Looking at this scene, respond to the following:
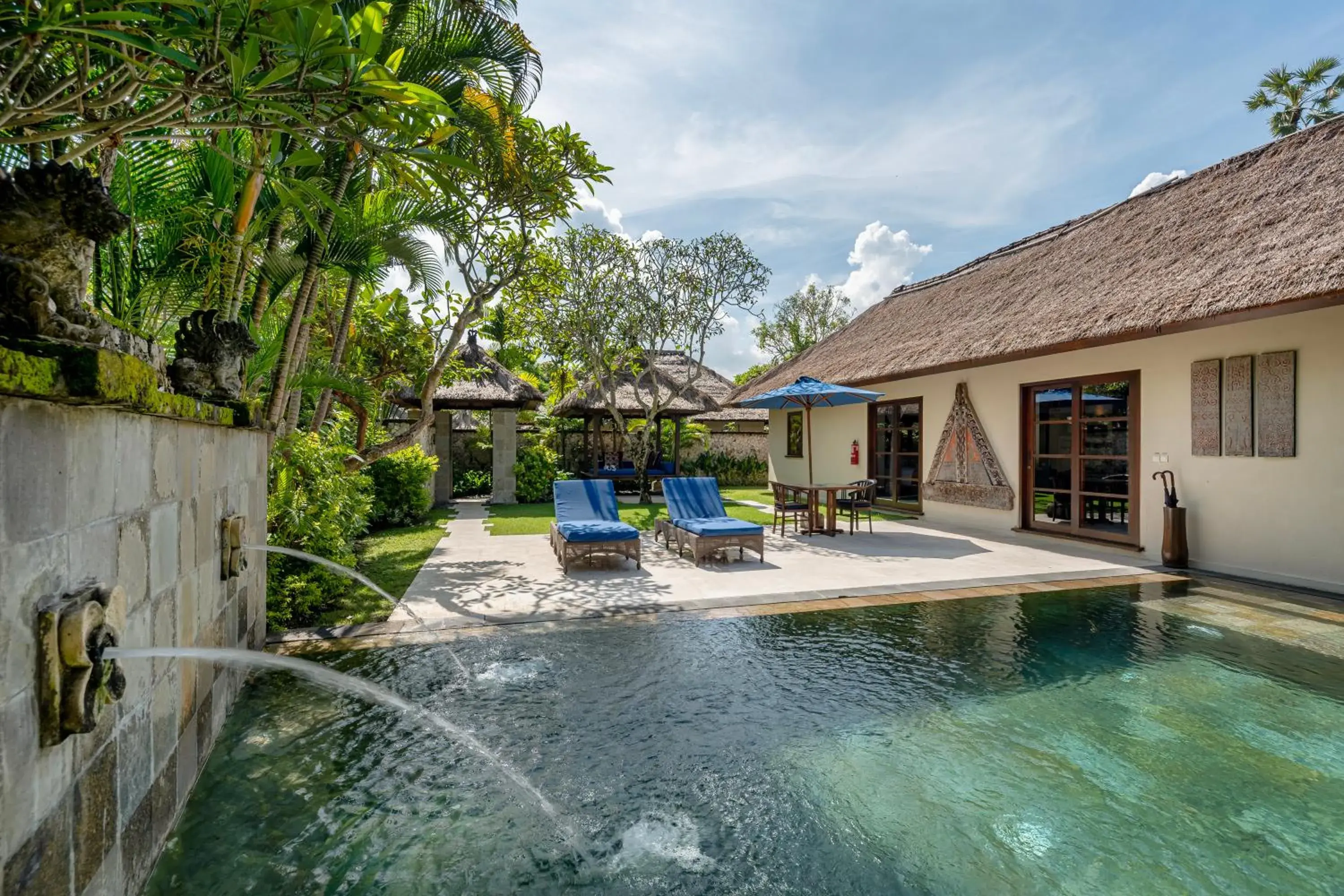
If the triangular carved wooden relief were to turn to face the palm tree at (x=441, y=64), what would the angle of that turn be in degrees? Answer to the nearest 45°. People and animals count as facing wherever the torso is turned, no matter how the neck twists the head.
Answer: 0° — it already faces it

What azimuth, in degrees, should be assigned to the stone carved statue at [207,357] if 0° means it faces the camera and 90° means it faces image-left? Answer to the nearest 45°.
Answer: approximately 270°

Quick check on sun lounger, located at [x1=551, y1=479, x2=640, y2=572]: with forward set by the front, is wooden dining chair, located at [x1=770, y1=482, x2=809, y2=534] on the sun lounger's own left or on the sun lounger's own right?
on the sun lounger's own left

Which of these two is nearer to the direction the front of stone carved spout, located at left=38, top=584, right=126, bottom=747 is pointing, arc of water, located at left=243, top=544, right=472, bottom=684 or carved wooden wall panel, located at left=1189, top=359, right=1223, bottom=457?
the carved wooden wall panel

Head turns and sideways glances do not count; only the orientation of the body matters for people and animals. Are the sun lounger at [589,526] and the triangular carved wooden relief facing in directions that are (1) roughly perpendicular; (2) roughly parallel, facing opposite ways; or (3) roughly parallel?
roughly perpendicular

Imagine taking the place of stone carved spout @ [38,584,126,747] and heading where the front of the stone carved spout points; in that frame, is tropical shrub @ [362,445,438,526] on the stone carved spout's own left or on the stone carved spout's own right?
on the stone carved spout's own left

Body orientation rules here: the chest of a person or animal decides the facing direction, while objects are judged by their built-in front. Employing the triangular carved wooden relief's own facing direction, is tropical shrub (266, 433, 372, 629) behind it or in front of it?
in front

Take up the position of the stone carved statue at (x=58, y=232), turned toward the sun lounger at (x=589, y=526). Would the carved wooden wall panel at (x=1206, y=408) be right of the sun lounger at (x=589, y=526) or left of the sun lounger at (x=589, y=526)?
right

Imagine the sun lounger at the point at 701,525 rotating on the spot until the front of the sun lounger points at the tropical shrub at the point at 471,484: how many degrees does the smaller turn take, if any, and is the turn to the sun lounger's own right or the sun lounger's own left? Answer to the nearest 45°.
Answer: approximately 180°

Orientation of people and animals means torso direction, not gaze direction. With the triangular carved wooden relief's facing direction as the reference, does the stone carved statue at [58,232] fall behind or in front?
in front

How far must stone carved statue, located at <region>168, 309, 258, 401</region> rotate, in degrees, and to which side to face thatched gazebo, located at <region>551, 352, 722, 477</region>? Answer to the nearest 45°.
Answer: approximately 45° to its left

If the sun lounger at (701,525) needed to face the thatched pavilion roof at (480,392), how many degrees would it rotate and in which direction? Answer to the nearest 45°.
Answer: approximately 180°

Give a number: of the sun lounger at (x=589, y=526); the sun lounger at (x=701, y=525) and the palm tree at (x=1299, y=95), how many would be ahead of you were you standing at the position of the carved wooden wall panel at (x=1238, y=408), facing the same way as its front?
2

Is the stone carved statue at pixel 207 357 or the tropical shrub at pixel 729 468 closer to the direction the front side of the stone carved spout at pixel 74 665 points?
the tropical shrub

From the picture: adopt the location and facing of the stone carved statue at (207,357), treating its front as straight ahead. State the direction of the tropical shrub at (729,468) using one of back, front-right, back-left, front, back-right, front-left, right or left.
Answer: front-left

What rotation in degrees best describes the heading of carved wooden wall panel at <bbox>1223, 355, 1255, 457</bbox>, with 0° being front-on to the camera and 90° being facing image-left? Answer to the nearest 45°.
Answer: approximately 45°

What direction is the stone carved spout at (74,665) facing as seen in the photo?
to the viewer's right

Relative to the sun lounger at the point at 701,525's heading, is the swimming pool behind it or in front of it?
in front
